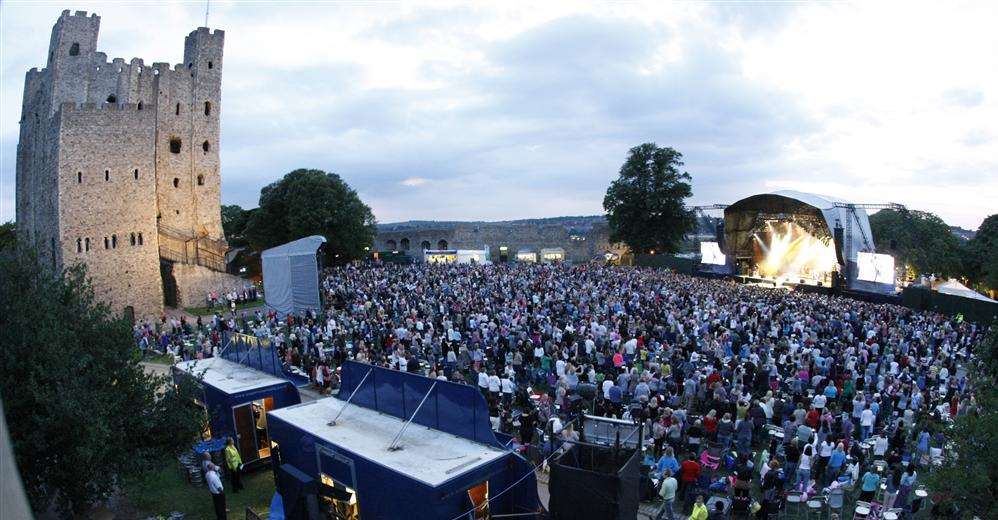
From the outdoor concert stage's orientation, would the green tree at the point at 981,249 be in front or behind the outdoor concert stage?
behind

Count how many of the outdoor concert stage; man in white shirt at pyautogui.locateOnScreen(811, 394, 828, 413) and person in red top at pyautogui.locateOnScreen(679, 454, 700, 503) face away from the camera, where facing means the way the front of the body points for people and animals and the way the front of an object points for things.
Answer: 2

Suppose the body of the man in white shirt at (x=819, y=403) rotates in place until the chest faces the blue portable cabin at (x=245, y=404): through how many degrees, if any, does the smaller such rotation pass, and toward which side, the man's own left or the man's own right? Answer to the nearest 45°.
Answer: approximately 135° to the man's own left

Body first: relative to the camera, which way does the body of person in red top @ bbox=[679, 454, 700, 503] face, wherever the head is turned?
away from the camera

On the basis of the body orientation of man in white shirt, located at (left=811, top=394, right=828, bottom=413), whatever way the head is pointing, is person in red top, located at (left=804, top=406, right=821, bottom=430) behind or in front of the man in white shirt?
behind

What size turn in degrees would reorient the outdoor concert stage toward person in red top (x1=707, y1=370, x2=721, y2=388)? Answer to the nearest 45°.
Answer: approximately 45° to its left

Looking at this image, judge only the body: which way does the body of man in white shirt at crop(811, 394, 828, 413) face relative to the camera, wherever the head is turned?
away from the camera

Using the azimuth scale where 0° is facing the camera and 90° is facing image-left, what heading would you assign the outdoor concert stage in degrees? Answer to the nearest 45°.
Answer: approximately 45°

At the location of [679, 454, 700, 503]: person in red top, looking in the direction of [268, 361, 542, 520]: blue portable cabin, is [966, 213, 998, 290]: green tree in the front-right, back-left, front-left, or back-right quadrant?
back-right

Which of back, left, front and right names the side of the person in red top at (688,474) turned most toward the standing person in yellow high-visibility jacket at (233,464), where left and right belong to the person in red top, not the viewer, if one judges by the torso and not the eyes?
left

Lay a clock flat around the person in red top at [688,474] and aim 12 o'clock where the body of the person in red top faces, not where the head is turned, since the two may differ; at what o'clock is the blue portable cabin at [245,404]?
The blue portable cabin is roughly at 9 o'clock from the person in red top.

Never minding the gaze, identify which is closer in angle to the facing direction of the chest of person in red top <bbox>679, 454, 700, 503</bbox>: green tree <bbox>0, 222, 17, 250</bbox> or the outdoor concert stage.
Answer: the outdoor concert stage

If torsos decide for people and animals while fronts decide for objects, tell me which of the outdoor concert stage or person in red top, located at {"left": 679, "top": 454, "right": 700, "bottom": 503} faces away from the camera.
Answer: the person in red top
